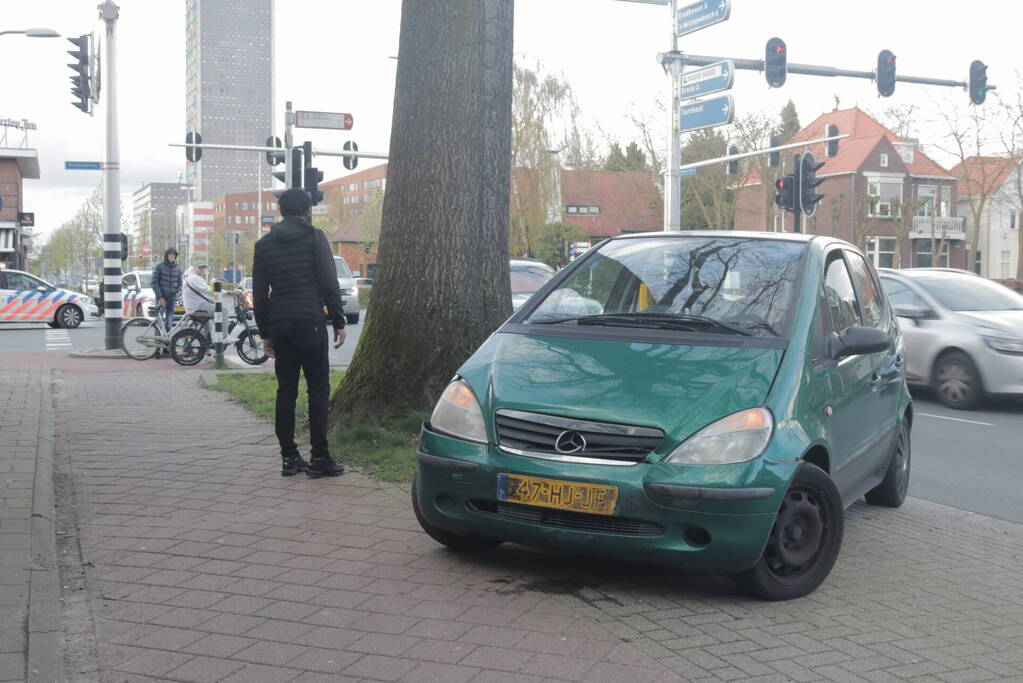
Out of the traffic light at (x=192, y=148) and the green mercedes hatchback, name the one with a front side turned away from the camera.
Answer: the traffic light

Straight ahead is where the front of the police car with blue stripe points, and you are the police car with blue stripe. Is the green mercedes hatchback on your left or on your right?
on your right

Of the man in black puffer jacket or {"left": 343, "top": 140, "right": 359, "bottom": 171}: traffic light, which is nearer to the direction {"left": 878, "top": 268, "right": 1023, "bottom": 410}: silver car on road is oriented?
the man in black puffer jacket

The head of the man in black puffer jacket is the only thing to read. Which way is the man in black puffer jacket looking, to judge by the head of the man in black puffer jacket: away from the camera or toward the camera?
away from the camera

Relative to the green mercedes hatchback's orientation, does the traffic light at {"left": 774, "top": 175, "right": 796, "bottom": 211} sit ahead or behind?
behind

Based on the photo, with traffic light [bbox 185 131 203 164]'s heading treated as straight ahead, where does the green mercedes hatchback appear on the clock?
The green mercedes hatchback is roughly at 6 o'clock from the traffic light.

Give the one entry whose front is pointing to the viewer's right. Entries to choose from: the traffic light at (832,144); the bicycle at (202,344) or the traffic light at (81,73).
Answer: the bicycle

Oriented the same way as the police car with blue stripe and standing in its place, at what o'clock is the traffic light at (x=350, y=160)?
The traffic light is roughly at 11 o'clock from the police car with blue stripe.

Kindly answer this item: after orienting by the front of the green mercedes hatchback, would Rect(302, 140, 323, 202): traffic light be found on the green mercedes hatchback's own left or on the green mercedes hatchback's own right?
on the green mercedes hatchback's own right
